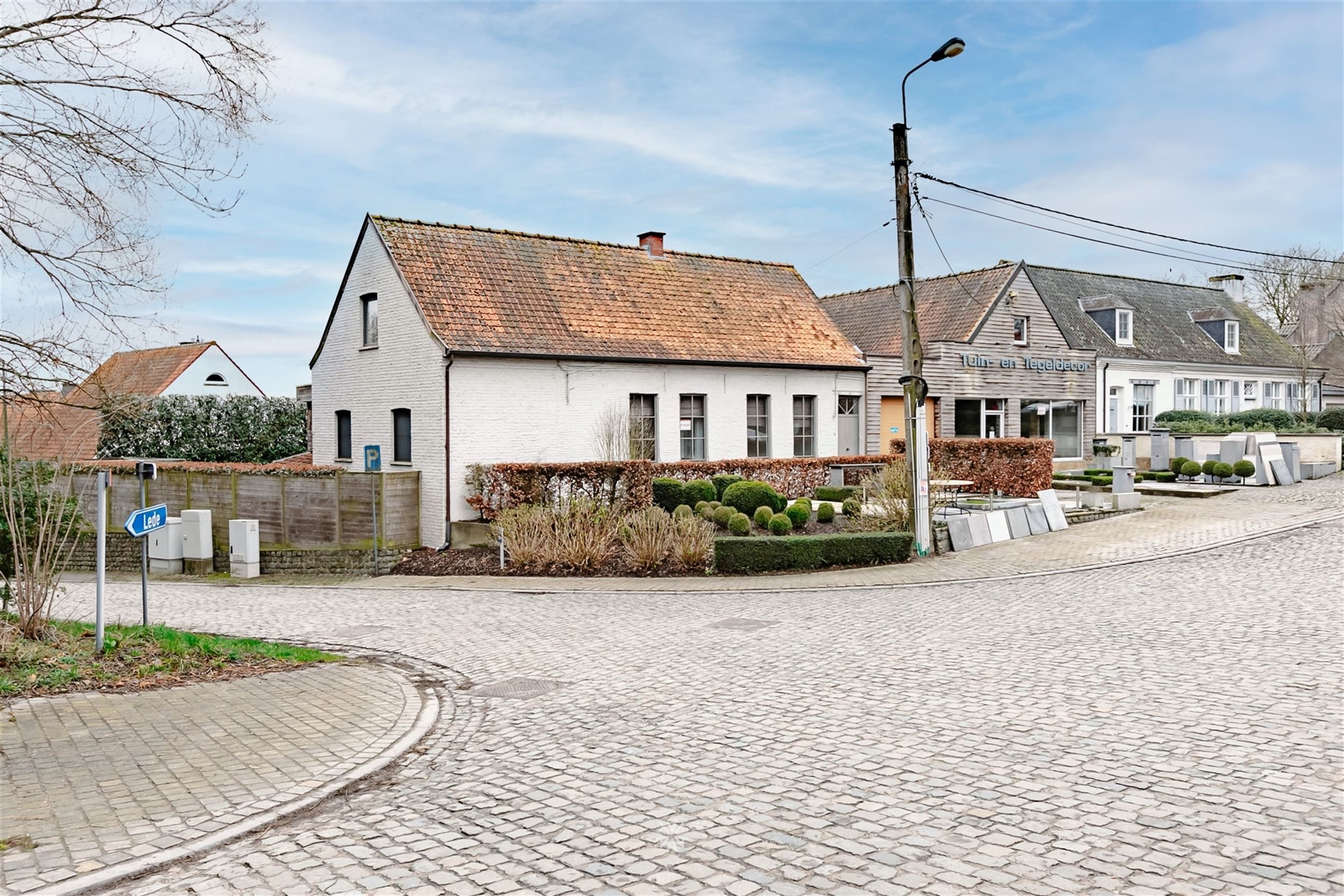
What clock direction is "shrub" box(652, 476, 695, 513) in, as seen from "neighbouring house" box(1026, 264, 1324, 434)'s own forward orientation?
The shrub is roughly at 2 o'clock from the neighbouring house.

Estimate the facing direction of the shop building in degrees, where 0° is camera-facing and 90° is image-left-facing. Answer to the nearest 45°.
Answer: approximately 315°

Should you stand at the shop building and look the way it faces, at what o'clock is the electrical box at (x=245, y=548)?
The electrical box is roughly at 3 o'clock from the shop building.

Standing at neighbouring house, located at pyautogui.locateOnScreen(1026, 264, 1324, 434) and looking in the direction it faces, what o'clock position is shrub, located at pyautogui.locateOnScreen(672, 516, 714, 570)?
The shrub is roughly at 2 o'clock from the neighbouring house.

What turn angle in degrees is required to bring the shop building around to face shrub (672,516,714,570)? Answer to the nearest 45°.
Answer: approximately 45° to its right

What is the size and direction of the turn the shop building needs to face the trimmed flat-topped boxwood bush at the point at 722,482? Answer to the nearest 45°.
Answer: approximately 90° to its right

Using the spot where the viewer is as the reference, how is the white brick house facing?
facing the viewer and to the right of the viewer

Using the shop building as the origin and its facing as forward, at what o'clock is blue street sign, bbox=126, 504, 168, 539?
The blue street sign is roughly at 2 o'clock from the shop building.
